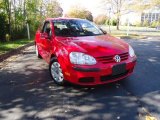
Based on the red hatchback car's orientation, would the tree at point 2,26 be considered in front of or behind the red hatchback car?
behind

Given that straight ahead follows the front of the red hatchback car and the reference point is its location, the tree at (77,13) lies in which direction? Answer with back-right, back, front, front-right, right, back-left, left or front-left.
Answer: back-left

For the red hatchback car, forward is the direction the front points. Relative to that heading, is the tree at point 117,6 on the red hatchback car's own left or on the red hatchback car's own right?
on the red hatchback car's own left

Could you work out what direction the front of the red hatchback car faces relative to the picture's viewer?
facing the viewer and to the right of the viewer
